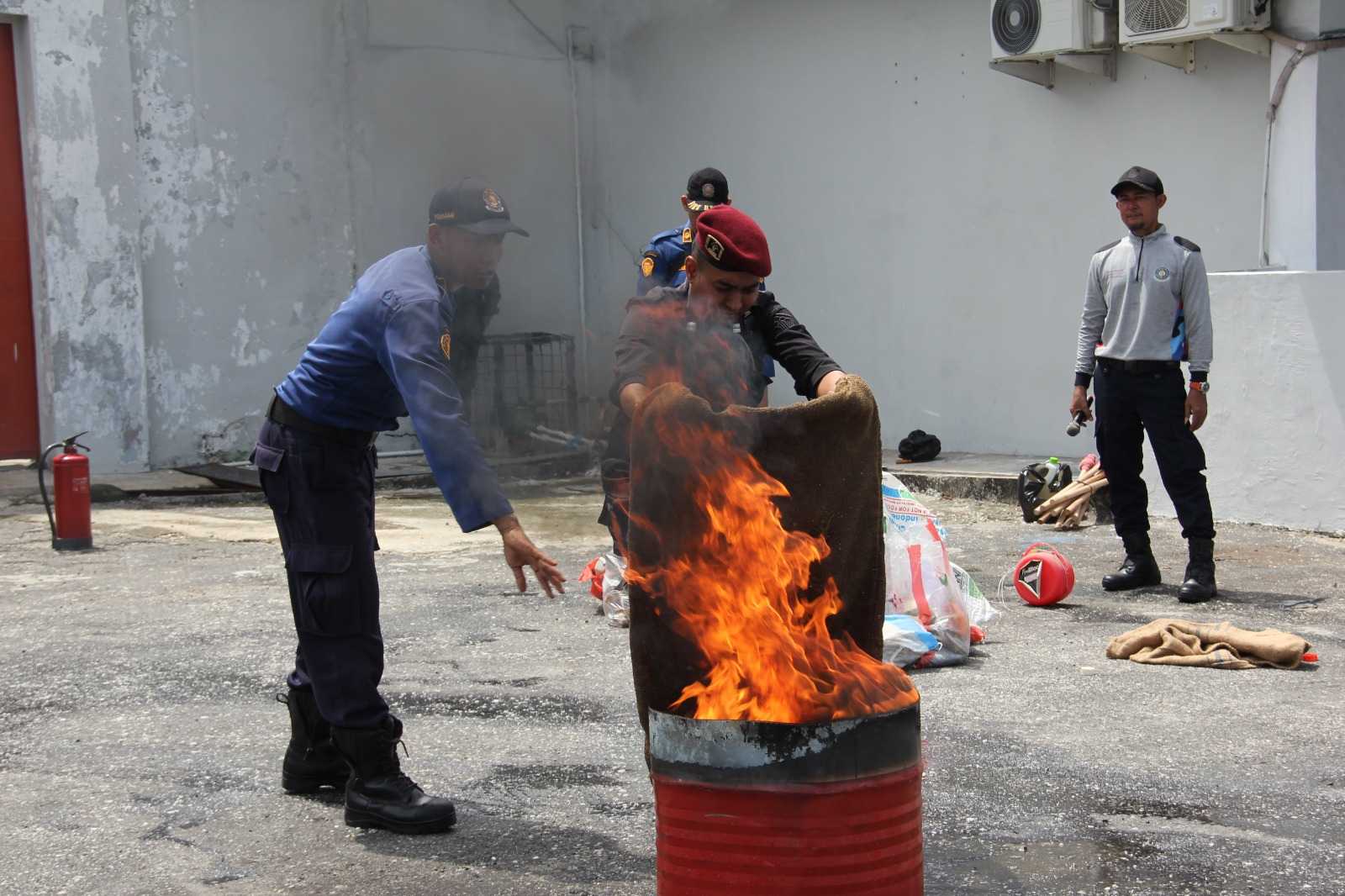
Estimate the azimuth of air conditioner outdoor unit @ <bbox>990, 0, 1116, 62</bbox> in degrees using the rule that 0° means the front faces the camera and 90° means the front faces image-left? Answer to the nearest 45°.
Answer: approximately 45°

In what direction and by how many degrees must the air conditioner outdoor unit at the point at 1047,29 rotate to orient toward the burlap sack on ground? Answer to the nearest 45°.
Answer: approximately 45° to its left

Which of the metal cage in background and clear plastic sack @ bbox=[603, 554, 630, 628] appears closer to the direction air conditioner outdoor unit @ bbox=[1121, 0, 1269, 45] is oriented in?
the clear plastic sack

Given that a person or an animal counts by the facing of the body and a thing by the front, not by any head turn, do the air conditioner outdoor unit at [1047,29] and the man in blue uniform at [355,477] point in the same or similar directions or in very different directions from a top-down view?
very different directions

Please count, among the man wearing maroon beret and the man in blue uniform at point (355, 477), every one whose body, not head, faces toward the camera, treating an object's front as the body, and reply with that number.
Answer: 1

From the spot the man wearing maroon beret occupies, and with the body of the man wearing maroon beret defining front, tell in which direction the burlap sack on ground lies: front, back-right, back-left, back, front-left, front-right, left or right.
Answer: back-left

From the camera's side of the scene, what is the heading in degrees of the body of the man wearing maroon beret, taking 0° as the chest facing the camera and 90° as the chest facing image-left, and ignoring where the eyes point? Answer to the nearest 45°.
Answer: approximately 0°

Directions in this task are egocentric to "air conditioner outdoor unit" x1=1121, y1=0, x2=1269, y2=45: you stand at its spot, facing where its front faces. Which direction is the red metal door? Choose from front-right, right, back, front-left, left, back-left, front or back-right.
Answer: front-right

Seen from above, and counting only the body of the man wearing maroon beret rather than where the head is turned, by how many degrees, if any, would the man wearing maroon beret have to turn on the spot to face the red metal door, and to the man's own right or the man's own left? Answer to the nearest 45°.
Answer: approximately 135° to the man's own right

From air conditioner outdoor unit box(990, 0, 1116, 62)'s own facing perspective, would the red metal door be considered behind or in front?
in front

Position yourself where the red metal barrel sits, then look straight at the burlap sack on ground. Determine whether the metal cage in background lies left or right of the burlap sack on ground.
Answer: left

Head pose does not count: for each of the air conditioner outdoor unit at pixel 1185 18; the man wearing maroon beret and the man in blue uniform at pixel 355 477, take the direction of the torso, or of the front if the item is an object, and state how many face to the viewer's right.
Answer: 1

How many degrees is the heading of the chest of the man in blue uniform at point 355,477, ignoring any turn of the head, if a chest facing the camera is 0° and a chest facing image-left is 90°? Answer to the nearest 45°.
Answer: approximately 270°
